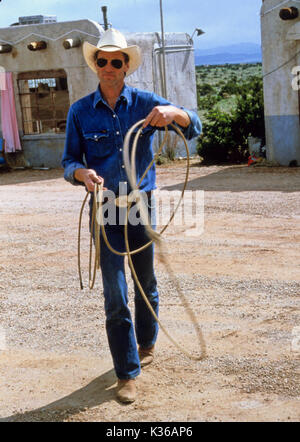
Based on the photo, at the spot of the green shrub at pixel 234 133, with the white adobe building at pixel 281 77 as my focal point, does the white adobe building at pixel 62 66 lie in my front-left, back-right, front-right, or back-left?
back-right

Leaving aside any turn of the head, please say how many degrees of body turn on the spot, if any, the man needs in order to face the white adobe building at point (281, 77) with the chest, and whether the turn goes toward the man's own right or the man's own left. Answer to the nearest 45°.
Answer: approximately 180°

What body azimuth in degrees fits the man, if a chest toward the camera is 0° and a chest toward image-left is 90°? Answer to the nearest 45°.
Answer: approximately 0°

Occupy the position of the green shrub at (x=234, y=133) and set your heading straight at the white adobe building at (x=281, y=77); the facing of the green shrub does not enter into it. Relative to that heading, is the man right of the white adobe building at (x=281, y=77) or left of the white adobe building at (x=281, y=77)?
right

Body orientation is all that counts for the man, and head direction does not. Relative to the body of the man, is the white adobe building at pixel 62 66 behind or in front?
behind

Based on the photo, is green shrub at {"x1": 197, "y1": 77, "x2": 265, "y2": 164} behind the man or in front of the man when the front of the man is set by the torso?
behind
